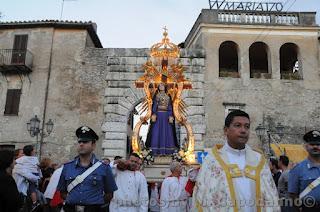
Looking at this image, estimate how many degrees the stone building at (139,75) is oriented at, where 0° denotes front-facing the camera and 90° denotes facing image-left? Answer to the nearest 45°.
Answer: approximately 0°

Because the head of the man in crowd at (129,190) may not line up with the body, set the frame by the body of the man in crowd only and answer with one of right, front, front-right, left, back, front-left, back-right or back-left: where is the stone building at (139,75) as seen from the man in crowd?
back

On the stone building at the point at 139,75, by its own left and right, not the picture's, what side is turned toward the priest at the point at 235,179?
front

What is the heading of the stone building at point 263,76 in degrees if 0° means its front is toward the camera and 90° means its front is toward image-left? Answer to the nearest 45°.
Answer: approximately 0°

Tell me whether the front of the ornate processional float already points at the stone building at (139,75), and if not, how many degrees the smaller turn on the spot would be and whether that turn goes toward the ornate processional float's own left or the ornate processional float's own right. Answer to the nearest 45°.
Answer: approximately 180°

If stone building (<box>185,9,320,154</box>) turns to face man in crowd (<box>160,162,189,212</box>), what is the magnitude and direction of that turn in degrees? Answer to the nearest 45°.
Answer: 0° — it already faces them

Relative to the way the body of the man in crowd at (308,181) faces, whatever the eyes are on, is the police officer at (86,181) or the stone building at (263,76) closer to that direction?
the police officer
